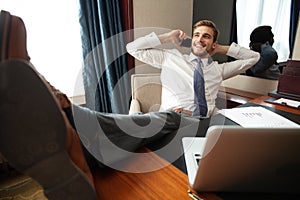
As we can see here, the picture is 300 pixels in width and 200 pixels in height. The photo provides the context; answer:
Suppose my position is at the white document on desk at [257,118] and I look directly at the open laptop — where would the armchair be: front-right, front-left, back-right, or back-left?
back-right

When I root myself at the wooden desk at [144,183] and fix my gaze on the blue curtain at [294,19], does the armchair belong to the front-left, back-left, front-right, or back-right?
front-left

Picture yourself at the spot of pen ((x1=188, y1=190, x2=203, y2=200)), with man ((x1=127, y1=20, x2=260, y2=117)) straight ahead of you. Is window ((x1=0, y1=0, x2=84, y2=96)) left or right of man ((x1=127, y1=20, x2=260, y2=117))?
left

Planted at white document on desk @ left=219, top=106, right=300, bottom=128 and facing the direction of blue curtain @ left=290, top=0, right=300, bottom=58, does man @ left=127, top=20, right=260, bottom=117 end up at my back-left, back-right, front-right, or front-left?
front-left

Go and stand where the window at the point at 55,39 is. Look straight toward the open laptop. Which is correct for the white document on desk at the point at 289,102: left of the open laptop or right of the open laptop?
left

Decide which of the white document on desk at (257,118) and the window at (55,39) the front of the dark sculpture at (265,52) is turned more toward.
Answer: the window
